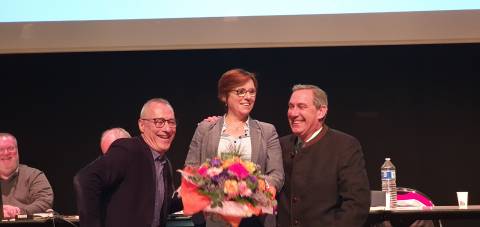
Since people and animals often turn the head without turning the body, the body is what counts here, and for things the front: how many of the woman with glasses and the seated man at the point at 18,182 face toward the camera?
2

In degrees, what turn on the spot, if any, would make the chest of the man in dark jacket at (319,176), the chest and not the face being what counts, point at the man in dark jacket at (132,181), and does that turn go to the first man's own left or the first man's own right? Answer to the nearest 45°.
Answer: approximately 45° to the first man's own right

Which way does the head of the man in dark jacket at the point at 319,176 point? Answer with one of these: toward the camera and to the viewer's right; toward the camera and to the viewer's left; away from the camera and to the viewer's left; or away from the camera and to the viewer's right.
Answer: toward the camera and to the viewer's left

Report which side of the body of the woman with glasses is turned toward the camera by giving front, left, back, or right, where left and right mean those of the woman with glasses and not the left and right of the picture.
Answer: front

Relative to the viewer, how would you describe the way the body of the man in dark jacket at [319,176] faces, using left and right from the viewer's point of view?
facing the viewer and to the left of the viewer

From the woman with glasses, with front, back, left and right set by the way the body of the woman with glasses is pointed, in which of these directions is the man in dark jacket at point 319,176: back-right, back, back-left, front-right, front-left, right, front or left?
left

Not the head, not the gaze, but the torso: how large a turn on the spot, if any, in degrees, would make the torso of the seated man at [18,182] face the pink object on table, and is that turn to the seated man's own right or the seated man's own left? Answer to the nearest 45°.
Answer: approximately 45° to the seated man's own left

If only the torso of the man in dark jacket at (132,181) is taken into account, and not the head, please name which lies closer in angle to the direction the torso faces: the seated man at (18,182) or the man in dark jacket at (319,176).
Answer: the man in dark jacket

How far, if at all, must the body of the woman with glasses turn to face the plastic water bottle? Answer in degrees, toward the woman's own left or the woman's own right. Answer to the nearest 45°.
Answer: approximately 135° to the woman's own left

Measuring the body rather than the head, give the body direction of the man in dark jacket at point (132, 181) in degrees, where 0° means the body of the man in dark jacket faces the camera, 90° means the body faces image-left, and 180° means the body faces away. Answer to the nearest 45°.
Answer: approximately 315°
